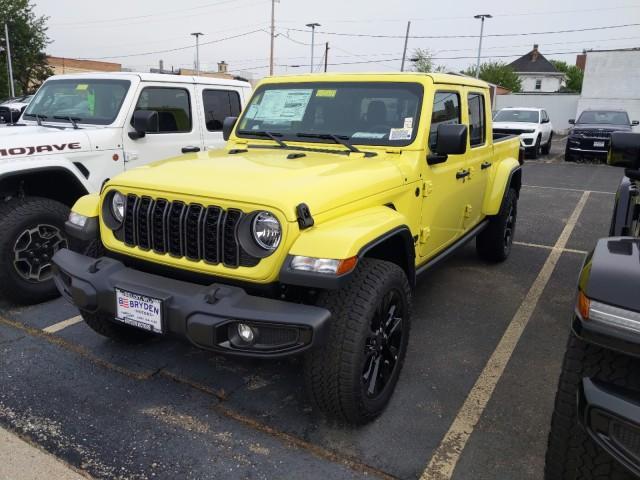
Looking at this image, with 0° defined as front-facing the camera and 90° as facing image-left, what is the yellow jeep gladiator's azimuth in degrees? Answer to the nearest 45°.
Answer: approximately 45°

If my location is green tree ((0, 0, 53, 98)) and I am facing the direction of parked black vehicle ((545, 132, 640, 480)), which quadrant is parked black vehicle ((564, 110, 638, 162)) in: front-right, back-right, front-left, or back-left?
front-left

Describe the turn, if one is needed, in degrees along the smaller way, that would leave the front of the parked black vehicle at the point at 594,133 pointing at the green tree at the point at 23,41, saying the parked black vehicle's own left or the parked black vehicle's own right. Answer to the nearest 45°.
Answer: approximately 90° to the parked black vehicle's own right

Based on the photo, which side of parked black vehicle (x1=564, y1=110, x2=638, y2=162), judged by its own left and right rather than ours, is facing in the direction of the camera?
front

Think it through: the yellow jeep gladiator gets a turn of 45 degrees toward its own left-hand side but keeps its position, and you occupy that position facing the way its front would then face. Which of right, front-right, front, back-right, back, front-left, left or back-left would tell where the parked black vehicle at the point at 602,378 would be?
front-left

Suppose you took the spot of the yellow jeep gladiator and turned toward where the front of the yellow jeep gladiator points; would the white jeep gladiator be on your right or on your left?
on your right

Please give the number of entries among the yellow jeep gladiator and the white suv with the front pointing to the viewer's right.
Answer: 0

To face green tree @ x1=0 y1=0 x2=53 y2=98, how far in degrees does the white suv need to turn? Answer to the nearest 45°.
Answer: approximately 45° to its right

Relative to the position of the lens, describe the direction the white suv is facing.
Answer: facing the viewer and to the left of the viewer

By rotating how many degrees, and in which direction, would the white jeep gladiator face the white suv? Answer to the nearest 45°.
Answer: approximately 180°

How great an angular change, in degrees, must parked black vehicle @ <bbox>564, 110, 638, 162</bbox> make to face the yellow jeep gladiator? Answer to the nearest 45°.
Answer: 0° — it already faces it
